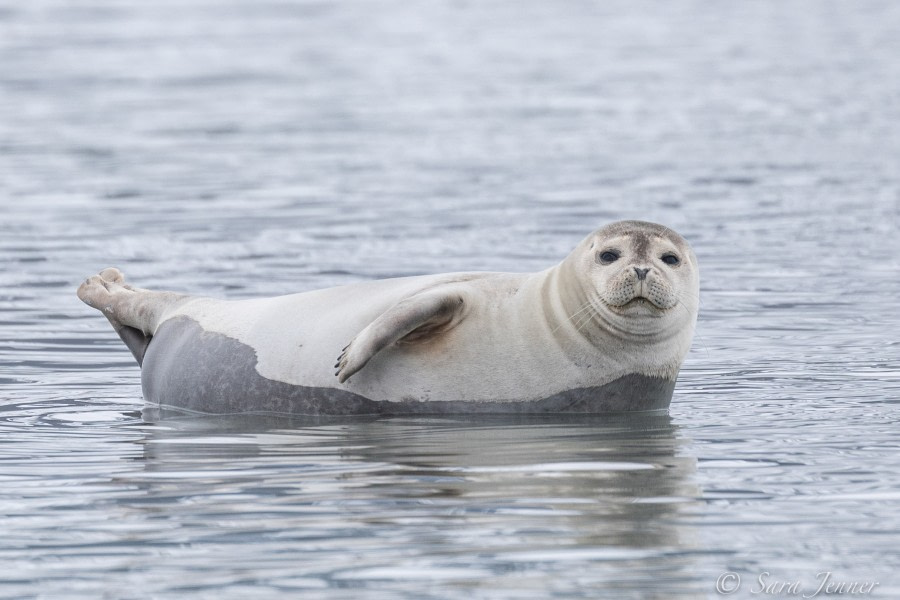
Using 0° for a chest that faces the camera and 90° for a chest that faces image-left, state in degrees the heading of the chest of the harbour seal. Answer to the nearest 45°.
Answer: approximately 270°
